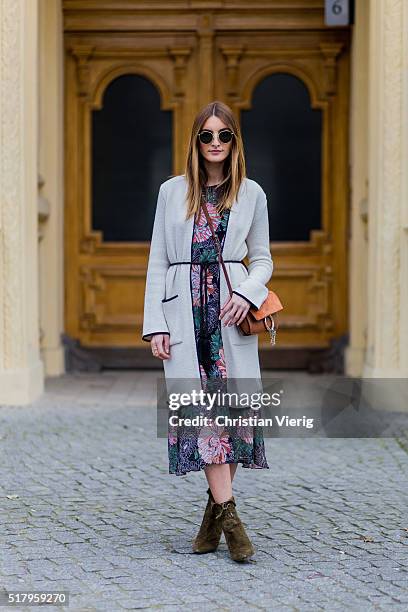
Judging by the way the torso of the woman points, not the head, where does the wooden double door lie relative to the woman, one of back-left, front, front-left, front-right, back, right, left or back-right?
back

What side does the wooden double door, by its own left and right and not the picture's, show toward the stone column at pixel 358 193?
left

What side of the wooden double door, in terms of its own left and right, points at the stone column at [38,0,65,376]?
right

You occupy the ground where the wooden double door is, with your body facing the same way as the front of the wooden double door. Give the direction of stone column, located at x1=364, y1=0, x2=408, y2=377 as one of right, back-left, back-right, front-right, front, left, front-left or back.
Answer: front-left

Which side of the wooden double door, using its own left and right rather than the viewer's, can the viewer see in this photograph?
front

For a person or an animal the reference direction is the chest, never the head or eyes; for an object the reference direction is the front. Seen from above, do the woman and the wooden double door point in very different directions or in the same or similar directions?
same or similar directions

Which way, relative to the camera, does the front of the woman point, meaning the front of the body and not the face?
toward the camera

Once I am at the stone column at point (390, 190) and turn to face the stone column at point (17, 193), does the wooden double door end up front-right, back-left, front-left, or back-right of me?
front-right

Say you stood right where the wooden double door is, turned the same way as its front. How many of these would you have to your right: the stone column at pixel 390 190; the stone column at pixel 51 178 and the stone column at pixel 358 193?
1

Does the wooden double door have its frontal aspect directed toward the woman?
yes

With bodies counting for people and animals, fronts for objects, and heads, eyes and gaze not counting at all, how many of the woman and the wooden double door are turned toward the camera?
2
